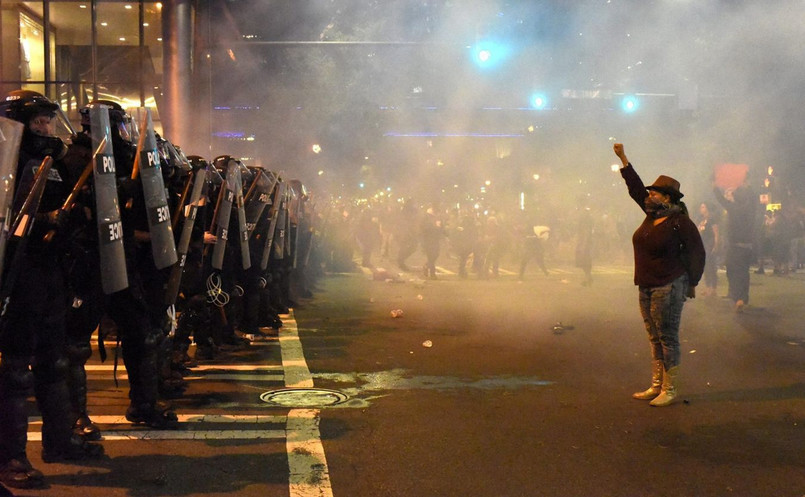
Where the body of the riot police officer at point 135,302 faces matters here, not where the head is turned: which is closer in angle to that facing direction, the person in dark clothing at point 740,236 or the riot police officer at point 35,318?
the person in dark clothing

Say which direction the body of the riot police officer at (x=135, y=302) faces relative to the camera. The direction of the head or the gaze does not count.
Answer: to the viewer's right

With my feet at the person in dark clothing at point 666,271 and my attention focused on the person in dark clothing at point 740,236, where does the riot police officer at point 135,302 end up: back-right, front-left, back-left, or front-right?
back-left

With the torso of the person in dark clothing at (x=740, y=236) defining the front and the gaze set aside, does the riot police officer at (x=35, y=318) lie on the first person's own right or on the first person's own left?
on the first person's own left

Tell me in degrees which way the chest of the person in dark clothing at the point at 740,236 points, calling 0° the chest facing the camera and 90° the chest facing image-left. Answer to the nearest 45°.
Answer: approximately 90°

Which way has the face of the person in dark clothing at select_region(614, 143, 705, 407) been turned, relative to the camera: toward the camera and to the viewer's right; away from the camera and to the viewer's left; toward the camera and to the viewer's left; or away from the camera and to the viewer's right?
toward the camera and to the viewer's left

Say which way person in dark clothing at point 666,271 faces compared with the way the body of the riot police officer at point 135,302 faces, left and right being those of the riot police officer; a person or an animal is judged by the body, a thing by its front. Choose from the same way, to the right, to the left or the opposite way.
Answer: the opposite way

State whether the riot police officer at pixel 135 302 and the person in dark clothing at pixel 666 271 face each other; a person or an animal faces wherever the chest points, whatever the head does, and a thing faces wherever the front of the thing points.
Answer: yes

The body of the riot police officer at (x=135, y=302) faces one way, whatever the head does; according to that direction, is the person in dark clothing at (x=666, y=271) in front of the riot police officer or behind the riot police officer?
in front

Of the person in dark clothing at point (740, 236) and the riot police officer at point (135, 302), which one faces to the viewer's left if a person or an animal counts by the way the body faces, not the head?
the person in dark clothing
